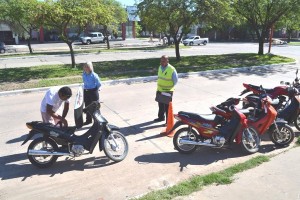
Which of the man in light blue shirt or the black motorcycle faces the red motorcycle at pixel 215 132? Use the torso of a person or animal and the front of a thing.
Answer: the black motorcycle

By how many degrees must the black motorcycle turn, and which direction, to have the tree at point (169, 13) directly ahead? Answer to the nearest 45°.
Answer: approximately 45° to its left

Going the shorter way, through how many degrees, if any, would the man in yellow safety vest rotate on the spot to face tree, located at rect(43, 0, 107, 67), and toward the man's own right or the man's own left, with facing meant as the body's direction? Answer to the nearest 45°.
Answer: approximately 90° to the man's own right

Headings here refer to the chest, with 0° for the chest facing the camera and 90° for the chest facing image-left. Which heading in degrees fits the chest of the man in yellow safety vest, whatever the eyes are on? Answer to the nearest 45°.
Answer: approximately 45°

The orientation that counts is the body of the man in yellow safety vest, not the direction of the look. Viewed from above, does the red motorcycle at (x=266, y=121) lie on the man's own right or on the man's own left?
on the man's own left

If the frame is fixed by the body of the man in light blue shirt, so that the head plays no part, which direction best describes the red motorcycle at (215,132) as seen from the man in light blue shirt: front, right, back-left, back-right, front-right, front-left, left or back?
left

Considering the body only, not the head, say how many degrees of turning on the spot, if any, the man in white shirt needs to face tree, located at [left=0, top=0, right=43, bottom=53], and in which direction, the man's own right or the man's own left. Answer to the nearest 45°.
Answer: approximately 135° to the man's own left

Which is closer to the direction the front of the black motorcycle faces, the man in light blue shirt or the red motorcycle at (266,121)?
the red motorcycle

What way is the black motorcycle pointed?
to the viewer's right
